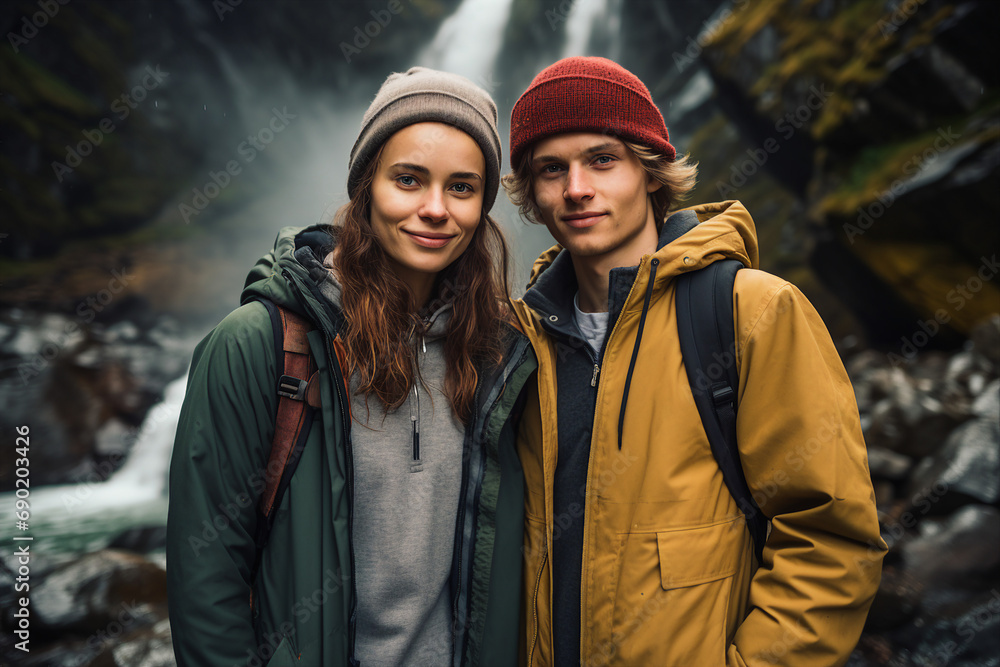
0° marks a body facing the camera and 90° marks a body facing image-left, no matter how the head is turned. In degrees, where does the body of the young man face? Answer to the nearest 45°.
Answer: approximately 45°

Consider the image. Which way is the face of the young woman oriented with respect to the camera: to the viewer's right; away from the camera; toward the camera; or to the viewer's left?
toward the camera

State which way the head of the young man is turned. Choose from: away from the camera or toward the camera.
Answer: toward the camera

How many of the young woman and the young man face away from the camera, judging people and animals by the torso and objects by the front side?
0

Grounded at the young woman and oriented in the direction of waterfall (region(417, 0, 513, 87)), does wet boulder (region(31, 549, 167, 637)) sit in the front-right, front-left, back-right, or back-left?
front-left

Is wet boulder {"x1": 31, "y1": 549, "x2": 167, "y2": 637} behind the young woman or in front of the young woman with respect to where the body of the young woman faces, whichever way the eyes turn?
behind

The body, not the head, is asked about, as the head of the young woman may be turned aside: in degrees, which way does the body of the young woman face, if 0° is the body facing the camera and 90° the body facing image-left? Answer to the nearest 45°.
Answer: approximately 315°

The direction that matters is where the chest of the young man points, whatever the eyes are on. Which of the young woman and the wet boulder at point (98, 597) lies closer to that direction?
the young woman

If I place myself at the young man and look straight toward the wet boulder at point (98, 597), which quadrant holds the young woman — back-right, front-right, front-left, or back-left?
front-left
